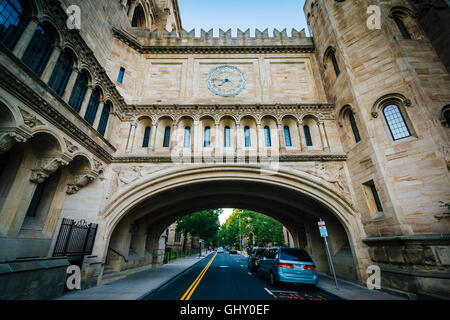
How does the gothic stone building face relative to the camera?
toward the camera
